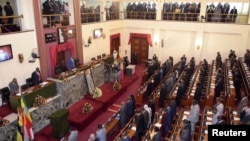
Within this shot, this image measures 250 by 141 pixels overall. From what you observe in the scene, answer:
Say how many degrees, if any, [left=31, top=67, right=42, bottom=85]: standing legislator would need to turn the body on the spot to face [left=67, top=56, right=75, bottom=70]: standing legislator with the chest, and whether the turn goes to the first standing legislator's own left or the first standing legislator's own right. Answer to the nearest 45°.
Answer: approximately 90° to the first standing legislator's own left

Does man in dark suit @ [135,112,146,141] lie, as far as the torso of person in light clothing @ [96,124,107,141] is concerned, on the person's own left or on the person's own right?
on the person's own right

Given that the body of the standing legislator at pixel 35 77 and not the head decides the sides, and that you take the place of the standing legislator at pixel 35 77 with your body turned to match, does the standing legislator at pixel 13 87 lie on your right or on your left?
on your right

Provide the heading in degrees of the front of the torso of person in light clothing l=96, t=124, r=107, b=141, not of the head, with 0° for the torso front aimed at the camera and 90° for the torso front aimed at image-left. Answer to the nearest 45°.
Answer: approximately 135°

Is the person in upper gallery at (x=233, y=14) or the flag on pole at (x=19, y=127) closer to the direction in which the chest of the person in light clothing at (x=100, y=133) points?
the flag on pole

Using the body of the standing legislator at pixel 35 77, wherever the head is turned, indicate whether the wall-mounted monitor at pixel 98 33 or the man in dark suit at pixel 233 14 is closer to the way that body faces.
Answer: the man in dark suit

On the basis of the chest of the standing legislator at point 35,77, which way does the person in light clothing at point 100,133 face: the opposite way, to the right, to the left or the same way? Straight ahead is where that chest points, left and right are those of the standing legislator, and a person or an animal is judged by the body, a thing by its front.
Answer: the opposite way

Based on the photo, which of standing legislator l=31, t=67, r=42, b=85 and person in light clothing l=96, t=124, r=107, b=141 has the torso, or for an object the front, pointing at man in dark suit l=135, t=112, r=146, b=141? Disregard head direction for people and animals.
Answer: the standing legislator

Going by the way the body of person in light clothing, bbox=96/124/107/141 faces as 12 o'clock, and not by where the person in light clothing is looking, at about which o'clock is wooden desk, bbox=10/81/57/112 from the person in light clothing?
The wooden desk is roughly at 12 o'clock from the person in light clothing.

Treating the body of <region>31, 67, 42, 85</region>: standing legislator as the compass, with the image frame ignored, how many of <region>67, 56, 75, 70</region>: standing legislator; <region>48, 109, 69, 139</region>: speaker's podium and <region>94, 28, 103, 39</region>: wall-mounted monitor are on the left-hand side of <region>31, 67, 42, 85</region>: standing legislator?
2

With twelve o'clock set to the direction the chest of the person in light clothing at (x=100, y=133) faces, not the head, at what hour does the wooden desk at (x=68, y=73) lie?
The wooden desk is roughly at 1 o'clock from the person in light clothing.

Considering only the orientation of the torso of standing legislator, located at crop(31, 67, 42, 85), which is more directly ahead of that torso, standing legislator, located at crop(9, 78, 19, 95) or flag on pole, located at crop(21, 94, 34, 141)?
the flag on pole
